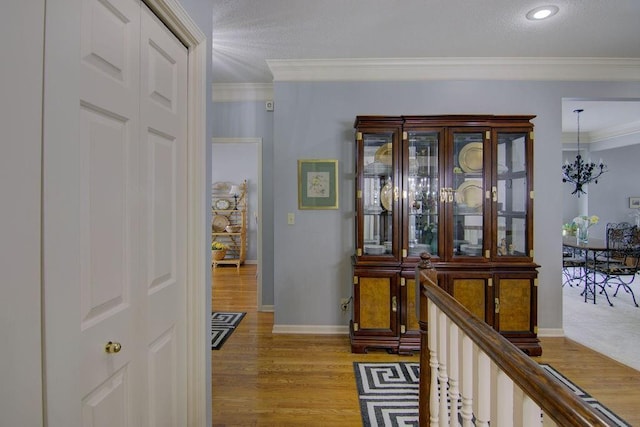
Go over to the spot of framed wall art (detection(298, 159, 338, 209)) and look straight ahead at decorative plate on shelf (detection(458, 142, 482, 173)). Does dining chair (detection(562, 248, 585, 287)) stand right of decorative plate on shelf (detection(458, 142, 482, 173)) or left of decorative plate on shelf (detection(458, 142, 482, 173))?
left

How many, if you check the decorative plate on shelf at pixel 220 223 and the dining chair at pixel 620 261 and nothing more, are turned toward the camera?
1

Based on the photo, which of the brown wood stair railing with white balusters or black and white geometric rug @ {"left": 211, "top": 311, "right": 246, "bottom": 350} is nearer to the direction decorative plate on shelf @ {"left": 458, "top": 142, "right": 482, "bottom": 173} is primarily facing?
the brown wood stair railing with white balusters

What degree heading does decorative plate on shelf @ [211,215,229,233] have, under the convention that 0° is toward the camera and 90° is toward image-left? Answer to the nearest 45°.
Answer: approximately 0°

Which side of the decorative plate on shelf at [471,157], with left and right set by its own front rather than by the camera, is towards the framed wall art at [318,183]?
right

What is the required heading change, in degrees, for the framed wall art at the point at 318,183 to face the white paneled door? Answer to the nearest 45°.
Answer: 0° — it already faces it

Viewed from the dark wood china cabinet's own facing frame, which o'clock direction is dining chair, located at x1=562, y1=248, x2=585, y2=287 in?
The dining chair is roughly at 7 o'clock from the dark wood china cabinet.

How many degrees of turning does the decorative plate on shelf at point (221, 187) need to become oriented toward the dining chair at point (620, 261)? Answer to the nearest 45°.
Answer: approximately 45° to its left

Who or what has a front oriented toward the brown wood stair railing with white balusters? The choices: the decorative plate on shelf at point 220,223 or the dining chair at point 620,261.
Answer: the decorative plate on shelf
